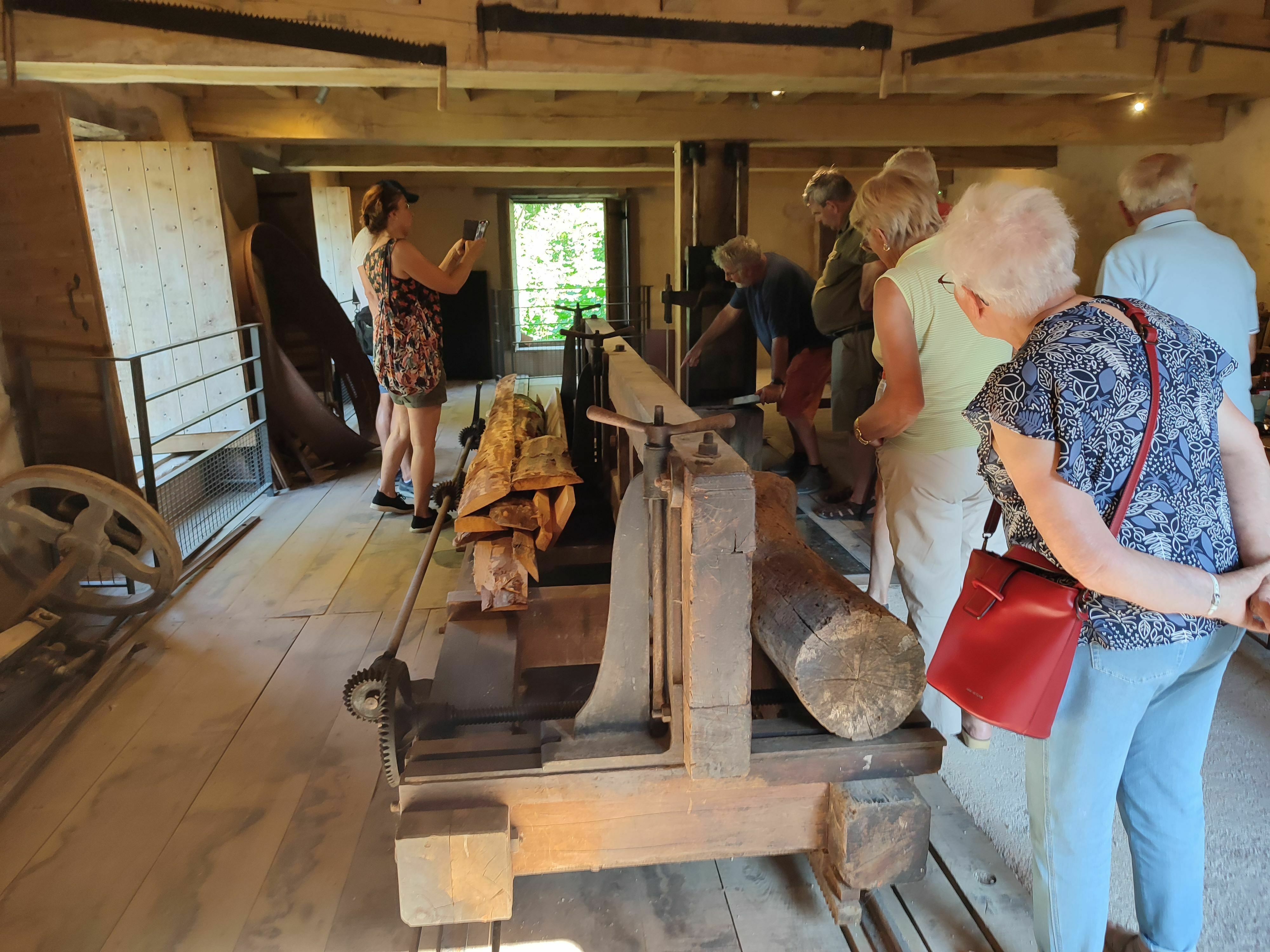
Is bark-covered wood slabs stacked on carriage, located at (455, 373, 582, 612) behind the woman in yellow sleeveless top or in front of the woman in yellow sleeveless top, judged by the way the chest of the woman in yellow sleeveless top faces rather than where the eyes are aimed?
in front

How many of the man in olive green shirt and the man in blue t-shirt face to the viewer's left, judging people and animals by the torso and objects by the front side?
2

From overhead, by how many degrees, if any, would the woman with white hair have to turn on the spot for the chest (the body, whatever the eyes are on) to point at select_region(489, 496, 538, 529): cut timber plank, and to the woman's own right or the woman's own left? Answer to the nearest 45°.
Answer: approximately 45° to the woman's own left

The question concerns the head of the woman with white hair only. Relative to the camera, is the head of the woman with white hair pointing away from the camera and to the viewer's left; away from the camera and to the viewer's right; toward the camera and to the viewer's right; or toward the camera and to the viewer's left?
away from the camera and to the viewer's left

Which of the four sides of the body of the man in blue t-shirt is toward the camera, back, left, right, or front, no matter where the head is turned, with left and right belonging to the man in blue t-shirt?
left

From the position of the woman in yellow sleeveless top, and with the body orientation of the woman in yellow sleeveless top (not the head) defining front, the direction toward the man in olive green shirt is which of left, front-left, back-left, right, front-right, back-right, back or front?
front-right

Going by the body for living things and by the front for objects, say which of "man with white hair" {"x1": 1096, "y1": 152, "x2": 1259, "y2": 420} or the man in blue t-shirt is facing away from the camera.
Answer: the man with white hair

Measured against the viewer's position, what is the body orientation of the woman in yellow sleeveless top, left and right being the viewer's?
facing away from the viewer and to the left of the viewer

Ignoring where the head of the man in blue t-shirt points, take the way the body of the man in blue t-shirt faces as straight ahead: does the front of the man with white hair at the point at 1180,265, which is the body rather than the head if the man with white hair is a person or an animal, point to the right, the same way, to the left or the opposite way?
to the right

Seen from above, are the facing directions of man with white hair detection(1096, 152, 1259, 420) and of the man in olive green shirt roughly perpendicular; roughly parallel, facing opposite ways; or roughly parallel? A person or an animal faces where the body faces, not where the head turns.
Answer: roughly perpendicular

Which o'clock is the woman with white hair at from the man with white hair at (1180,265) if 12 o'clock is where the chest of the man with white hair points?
The woman with white hair is roughly at 6 o'clock from the man with white hair.

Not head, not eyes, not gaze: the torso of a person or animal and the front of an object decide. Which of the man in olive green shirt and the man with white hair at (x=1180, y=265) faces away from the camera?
the man with white hair

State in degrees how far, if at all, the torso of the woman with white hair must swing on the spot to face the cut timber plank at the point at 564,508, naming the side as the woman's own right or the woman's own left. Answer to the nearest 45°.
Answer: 0° — they already face it

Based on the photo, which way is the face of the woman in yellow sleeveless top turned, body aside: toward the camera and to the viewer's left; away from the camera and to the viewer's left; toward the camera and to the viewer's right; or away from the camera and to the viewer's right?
away from the camera and to the viewer's left

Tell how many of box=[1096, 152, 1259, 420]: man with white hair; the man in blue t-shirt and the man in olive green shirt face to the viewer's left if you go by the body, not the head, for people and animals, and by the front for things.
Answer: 2

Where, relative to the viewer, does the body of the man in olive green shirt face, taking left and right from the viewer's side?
facing to the left of the viewer

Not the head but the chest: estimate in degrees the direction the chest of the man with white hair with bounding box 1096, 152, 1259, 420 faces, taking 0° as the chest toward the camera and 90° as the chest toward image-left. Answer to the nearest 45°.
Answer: approximately 180°

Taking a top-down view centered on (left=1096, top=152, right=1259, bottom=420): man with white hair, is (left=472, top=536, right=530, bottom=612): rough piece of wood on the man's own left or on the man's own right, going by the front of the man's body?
on the man's own left

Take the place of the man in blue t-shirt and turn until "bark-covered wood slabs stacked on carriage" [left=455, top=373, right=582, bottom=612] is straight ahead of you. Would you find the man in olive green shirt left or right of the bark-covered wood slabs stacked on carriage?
left
